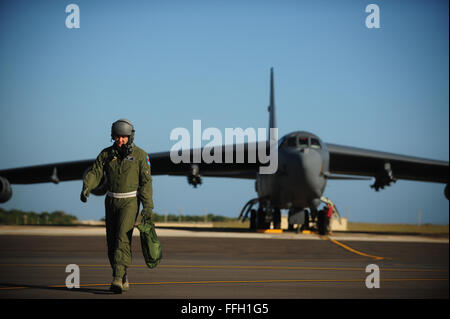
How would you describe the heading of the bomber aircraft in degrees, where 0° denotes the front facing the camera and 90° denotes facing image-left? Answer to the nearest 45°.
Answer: approximately 0°

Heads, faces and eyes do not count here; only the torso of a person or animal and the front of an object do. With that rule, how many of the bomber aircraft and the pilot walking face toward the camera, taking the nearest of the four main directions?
2

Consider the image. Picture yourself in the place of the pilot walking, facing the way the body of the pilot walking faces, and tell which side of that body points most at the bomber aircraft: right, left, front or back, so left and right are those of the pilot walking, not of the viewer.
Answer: back

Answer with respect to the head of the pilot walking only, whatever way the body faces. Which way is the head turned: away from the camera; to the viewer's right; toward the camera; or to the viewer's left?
toward the camera

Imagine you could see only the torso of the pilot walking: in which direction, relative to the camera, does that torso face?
toward the camera

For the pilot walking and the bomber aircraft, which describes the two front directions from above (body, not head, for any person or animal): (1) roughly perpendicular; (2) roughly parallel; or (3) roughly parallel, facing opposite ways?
roughly parallel

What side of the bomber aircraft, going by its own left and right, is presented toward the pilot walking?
front
